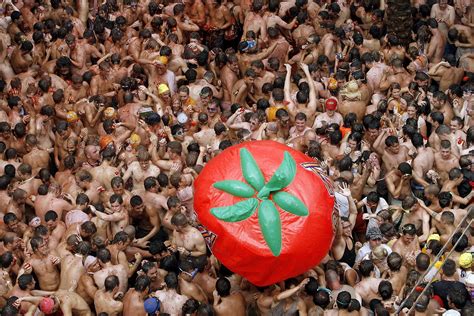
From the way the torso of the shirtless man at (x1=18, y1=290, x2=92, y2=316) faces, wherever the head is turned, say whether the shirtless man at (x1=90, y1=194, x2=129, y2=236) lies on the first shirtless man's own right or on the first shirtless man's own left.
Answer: on the first shirtless man's own right

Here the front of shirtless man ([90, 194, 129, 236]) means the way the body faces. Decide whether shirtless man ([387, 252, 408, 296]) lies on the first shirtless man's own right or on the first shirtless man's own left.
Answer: on the first shirtless man's own left

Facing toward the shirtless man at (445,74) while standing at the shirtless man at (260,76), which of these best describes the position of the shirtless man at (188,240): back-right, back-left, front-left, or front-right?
back-right

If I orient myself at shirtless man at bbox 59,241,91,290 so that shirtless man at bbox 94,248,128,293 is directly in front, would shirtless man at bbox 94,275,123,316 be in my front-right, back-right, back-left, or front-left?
front-right

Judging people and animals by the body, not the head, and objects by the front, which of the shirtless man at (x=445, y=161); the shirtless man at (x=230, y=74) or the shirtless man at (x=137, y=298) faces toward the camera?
the shirtless man at (x=445, y=161)
